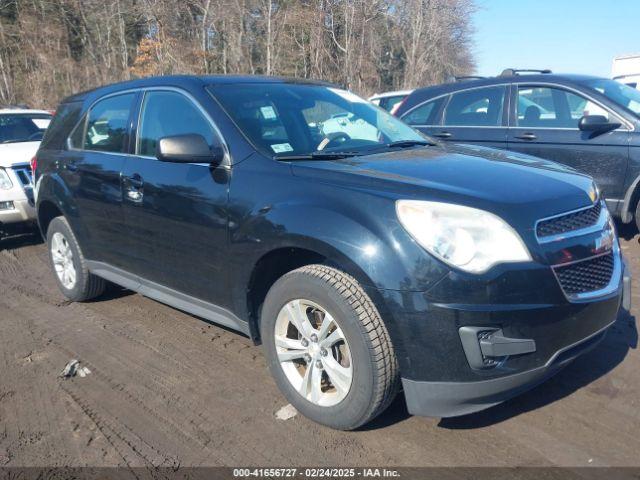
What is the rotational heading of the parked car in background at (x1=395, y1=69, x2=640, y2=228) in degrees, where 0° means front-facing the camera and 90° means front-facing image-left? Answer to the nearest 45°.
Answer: approximately 315°

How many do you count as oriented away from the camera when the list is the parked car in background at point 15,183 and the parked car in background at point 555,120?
0

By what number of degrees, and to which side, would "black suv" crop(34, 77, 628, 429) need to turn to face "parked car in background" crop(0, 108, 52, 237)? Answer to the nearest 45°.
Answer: approximately 180°

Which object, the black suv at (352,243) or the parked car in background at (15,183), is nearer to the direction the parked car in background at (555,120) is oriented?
the black suv

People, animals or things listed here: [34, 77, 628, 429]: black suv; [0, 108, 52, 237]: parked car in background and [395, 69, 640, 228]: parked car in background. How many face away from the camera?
0

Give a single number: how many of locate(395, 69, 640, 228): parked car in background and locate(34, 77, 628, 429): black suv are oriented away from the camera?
0

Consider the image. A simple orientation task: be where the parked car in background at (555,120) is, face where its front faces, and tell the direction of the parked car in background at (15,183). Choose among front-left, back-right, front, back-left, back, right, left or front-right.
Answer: back-right

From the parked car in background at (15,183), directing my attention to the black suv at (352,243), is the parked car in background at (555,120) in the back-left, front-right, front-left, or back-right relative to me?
front-left

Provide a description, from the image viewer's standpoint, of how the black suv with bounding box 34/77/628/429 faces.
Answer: facing the viewer and to the right of the viewer

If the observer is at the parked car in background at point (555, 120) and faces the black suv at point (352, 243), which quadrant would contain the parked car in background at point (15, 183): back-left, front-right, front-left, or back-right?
front-right
